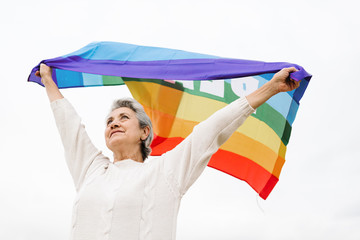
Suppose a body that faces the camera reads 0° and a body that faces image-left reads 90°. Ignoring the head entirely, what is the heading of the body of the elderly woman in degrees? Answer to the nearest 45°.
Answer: approximately 45°
